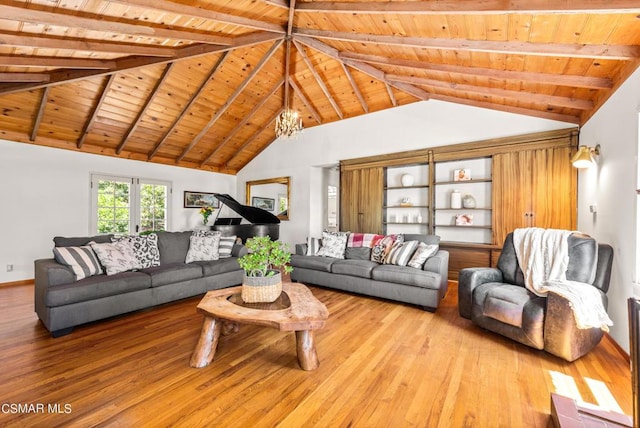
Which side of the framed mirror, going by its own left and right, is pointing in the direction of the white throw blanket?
left

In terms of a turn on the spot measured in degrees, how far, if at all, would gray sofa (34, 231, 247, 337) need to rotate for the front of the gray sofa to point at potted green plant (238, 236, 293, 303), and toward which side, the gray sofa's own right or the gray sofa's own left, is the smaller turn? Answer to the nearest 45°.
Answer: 0° — it already faces it

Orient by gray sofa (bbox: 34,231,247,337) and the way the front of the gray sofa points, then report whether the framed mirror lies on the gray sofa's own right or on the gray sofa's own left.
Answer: on the gray sofa's own left

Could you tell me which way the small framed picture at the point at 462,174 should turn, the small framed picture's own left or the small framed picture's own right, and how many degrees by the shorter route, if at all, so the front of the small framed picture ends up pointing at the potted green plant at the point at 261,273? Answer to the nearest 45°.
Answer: approximately 45° to the small framed picture's own right

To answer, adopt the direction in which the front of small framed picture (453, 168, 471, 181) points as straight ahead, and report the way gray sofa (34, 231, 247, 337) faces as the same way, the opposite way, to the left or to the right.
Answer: to the left

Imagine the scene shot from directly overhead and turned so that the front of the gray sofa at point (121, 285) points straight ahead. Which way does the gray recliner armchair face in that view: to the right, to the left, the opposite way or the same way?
to the right

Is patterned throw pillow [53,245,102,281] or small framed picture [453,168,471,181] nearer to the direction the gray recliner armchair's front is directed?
the patterned throw pillow

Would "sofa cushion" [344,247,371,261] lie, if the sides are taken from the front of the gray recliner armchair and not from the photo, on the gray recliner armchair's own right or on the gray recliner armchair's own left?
on the gray recliner armchair's own right

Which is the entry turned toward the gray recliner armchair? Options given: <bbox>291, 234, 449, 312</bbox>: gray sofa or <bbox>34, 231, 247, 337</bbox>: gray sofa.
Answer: <bbox>34, 231, 247, 337</bbox>: gray sofa
